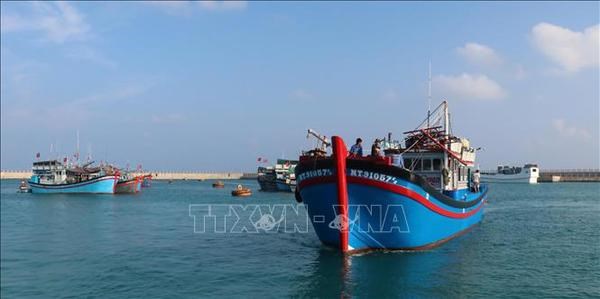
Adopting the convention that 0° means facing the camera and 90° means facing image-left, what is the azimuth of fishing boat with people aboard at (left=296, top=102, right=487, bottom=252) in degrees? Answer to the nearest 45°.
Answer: approximately 45°
